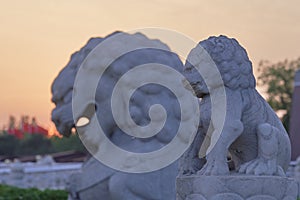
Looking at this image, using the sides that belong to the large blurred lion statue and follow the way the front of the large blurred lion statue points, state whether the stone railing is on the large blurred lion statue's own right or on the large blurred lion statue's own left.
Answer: on the large blurred lion statue's own right

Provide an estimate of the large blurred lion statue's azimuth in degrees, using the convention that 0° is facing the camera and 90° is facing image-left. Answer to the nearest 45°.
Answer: approximately 90°

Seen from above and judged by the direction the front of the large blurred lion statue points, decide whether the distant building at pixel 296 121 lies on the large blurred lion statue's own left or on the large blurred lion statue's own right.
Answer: on the large blurred lion statue's own right

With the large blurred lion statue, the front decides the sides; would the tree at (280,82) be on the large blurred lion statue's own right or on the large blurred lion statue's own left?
on the large blurred lion statue's own right

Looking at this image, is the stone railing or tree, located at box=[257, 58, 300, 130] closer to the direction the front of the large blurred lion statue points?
the stone railing

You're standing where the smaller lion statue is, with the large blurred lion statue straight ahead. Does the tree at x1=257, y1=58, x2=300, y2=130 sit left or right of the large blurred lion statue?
right

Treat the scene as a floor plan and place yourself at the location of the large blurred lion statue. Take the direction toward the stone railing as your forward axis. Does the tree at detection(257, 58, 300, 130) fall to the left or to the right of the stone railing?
right

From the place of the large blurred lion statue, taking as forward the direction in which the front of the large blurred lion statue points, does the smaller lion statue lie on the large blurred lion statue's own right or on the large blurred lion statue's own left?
on the large blurred lion statue's own left
